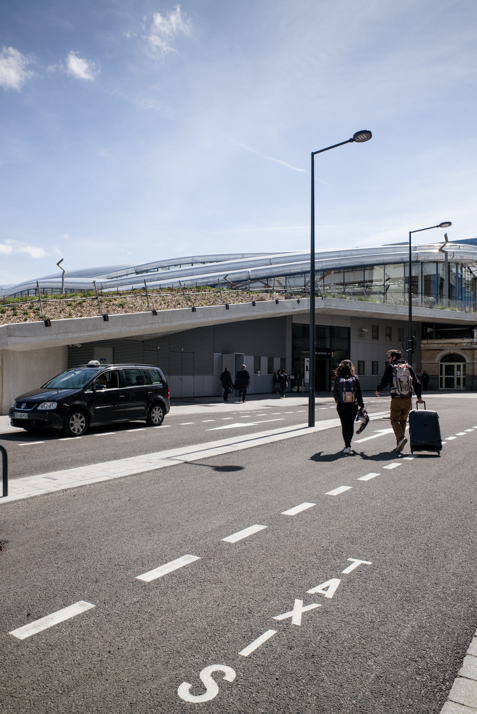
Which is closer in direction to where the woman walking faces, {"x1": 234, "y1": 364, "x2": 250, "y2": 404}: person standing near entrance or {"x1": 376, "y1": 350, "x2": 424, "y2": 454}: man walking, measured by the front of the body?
the person standing near entrance

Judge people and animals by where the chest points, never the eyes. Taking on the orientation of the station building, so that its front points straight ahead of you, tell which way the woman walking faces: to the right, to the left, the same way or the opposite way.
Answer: the opposite way

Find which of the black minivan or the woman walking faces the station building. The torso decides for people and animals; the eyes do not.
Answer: the woman walking

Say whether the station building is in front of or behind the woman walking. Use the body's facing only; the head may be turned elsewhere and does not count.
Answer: in front

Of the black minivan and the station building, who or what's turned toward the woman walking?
the station building

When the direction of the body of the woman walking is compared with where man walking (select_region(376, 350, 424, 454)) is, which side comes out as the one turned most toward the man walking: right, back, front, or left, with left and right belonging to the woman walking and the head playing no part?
right

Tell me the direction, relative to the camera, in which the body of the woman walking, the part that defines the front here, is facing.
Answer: away from the camera

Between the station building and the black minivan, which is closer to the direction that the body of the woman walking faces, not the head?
the station building

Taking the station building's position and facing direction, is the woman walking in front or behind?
in front

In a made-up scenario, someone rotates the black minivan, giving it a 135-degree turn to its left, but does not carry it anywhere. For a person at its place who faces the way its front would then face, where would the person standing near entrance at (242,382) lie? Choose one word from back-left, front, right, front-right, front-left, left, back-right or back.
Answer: front-left

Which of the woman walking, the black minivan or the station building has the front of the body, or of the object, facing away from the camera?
the woman walking

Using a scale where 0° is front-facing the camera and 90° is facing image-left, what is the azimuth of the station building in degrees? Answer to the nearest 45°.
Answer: approximately 0°

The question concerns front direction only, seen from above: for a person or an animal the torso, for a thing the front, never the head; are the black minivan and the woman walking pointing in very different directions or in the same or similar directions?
very different directions

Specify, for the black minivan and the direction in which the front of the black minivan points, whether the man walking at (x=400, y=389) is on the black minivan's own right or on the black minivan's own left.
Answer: on the black minivan's own left

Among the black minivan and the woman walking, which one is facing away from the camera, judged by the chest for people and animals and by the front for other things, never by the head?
the woman walking

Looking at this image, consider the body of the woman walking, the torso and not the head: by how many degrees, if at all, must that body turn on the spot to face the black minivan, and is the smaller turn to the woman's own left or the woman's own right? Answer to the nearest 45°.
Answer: approximately 90° to the woman's own left

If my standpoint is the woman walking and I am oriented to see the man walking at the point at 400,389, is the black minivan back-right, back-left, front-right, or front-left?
back-left
